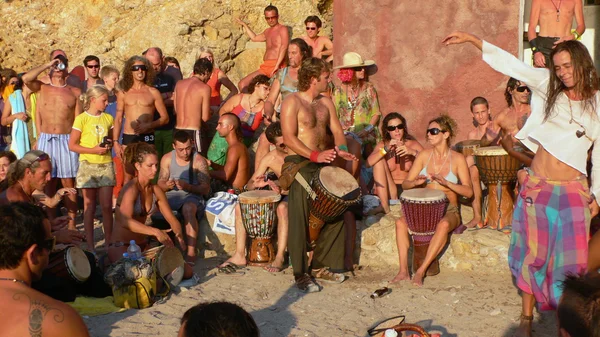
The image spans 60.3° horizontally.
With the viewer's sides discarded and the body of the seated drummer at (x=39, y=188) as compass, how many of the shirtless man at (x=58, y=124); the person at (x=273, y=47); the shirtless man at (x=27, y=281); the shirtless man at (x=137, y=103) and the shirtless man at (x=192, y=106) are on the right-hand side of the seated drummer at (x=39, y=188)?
1

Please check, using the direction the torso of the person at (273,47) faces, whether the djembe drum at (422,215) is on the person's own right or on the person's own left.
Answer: on the person's own left

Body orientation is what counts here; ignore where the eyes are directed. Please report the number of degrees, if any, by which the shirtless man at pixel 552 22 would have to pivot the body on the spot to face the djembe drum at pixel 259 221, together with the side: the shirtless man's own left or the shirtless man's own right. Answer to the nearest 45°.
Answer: approximately 45° to the shirtless man's own right

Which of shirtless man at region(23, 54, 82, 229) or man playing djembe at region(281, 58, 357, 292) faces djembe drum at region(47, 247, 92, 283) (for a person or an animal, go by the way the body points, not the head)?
the shirtless man

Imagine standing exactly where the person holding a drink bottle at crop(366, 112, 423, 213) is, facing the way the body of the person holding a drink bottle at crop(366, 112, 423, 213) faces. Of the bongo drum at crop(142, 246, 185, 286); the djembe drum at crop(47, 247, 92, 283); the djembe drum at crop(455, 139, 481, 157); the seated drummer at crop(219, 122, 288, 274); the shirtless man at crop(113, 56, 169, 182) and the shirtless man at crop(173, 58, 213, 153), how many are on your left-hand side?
1

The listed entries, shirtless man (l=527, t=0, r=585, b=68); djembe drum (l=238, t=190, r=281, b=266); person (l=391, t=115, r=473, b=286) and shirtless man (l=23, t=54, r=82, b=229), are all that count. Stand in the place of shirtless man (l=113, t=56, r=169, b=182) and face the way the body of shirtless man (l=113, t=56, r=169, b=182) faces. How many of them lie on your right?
1

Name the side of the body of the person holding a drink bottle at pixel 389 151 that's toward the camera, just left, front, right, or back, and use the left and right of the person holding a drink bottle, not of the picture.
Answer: front

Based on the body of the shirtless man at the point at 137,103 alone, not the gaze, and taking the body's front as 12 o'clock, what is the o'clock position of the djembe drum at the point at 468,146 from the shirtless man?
The djembe drum is roughly at 10 o'clock from the shirtless man.

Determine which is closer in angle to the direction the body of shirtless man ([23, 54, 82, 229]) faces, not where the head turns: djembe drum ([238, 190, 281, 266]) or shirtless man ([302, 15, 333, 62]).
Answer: the djembe drum

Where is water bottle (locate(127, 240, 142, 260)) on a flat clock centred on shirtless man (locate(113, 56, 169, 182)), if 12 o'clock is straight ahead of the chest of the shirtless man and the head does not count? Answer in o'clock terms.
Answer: The water bottle is roughly at 12 o'clock from the shirtless man.

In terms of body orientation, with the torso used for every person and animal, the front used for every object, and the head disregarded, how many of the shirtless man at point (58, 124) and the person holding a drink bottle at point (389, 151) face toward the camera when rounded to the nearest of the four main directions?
2

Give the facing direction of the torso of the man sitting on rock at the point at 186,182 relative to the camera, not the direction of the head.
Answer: toward the camera

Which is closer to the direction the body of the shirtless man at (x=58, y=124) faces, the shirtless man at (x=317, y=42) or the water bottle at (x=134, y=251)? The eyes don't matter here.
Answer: the water bottle

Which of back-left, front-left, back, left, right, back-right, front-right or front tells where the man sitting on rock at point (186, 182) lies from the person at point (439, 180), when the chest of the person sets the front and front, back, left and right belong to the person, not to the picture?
front-right

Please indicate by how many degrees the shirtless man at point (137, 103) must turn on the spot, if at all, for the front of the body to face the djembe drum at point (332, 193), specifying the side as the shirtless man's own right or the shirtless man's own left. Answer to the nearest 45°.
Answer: approximately 45° to the shirtless man's own left

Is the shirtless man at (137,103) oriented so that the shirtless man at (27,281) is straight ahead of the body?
yes
